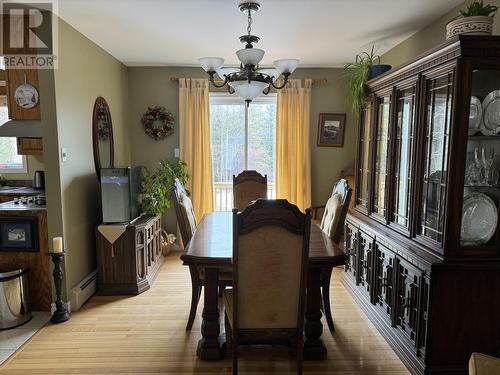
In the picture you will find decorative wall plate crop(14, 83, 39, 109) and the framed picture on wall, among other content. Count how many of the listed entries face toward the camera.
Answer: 2

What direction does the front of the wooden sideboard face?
to the viewer's right

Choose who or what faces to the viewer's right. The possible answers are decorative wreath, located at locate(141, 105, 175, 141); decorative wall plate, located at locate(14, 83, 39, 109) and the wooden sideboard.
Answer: the wooden sideboard

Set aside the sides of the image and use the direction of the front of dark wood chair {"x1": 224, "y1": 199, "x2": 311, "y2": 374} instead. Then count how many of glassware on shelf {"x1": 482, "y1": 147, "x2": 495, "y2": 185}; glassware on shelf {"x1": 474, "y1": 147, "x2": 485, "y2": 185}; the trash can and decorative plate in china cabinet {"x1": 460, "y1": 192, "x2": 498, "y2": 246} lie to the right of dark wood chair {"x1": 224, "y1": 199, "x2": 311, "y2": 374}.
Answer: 3

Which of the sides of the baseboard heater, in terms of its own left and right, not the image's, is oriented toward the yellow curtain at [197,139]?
left

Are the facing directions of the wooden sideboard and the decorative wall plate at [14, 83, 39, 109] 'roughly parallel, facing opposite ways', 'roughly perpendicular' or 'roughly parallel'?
roughly perpendicular

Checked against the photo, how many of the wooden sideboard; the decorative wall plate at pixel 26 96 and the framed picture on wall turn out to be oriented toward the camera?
2

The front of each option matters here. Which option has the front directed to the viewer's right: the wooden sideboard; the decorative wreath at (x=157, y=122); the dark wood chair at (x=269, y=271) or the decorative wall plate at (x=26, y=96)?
the wooden sideboard

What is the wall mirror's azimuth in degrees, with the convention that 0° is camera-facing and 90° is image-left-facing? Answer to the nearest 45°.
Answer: approximately 315°

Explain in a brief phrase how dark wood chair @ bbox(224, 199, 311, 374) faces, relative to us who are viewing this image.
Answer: facing away from the viewer

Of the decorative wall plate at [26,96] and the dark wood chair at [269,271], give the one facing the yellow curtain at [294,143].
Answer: the dark wood chair
